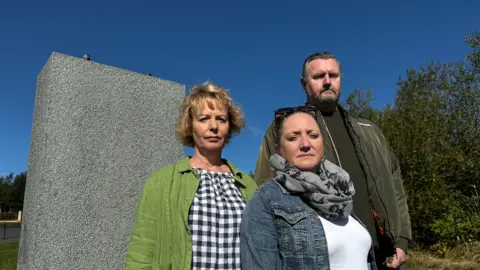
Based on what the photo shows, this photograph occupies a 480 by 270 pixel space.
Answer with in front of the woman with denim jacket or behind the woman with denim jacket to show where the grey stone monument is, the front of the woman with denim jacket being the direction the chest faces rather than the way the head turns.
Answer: behind

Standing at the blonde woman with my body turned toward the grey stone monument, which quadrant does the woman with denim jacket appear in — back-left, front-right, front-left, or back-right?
back-right

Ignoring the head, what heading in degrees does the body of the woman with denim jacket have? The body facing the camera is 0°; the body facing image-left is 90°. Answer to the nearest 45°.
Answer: approximately 315°

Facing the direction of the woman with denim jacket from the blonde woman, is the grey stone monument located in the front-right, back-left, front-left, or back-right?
back-left
